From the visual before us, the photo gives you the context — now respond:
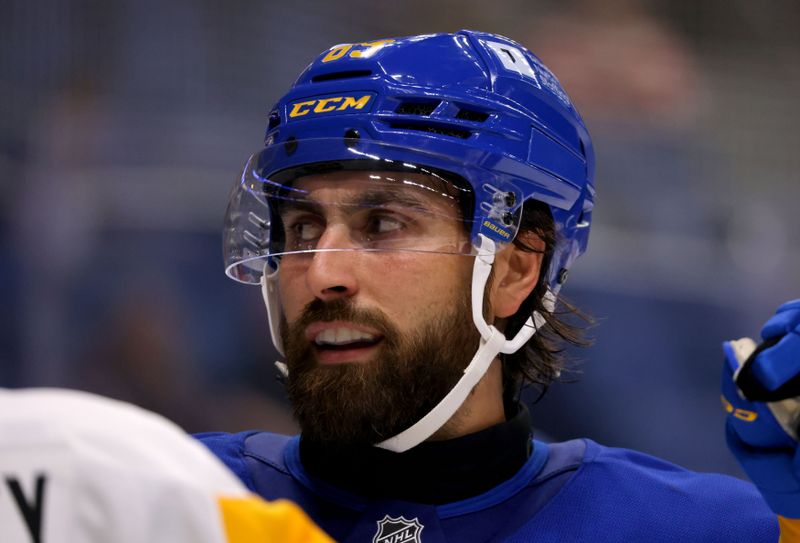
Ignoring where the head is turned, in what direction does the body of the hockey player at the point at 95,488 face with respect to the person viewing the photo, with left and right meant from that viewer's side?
facing away from the viewer

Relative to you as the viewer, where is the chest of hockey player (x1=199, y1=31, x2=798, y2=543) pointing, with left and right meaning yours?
facing the viewer and to the left of the viewer

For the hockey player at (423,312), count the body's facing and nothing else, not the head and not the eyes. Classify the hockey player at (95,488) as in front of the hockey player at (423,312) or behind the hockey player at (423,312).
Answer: in front

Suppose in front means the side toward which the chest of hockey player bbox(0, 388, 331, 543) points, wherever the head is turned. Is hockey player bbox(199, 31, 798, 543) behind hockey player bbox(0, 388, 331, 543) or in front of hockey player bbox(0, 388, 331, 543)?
in front

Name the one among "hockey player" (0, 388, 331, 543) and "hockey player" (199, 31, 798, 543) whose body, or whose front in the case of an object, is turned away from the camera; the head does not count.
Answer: "hockey player" (0, 388, 331, 543)

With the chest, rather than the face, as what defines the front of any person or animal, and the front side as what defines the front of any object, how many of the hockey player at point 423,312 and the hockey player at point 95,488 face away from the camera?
1

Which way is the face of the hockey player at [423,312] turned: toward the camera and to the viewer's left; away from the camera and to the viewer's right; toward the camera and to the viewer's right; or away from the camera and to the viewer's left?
toward the camera and to the viewer's left
